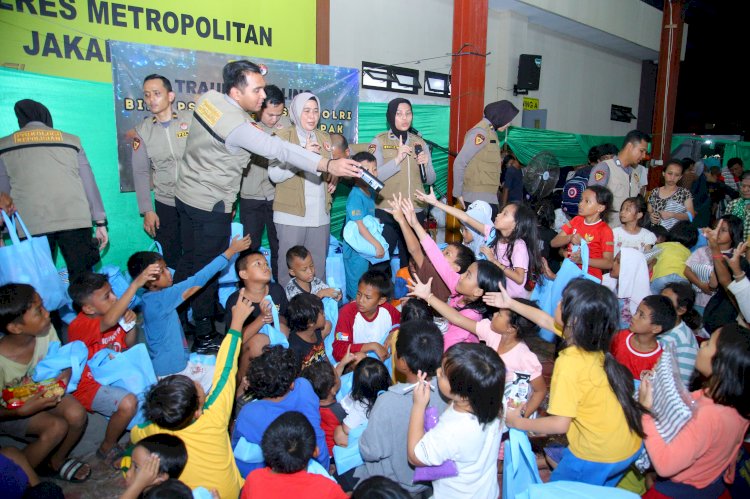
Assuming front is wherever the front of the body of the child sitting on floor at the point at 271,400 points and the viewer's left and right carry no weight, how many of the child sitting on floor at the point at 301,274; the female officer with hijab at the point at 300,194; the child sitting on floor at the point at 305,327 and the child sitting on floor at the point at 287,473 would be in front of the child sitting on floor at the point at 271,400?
3

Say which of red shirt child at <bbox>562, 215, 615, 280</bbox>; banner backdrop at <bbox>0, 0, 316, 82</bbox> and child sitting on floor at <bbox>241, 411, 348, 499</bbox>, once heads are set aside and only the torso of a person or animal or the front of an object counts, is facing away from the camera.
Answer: the child sitting on floor

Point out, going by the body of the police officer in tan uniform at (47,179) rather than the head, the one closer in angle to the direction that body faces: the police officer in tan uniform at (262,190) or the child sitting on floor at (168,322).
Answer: the police officer in tan uniform

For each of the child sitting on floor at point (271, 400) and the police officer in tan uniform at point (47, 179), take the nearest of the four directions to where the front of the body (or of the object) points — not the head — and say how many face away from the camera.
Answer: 2

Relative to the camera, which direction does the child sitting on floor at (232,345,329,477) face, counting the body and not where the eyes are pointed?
away from the camera

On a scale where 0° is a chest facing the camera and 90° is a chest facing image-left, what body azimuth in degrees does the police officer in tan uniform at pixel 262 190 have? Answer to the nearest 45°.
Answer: approximately 315°

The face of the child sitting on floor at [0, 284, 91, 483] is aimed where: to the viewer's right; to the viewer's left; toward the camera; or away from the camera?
to the viewer's right

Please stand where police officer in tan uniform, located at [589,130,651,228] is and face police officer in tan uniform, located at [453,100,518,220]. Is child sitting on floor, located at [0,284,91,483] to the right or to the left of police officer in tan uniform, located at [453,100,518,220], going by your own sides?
left

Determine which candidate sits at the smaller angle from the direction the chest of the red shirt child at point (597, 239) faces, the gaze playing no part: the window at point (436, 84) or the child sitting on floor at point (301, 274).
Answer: the child sitting on floor

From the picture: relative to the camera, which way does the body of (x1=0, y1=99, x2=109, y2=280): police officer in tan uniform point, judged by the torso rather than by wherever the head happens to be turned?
away from the camera

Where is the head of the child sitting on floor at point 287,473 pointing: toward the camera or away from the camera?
away from the camera

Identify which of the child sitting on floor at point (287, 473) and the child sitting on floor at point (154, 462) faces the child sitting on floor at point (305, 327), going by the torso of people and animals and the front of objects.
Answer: the child sitting on floor at point (287, 473)

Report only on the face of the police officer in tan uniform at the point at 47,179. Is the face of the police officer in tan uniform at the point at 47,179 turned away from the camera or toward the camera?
away from the camera
